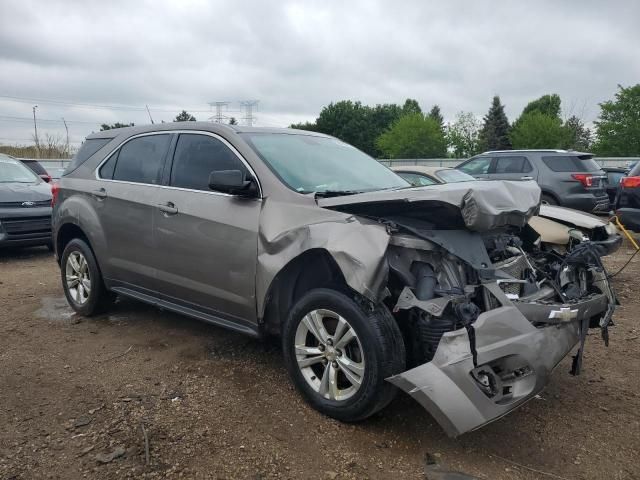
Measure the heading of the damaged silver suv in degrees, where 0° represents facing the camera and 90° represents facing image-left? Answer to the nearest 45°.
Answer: approximately 315°

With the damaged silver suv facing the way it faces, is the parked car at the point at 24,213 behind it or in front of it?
behind

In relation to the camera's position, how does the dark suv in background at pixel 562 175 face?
facing away from the viewer and to the left of the viewer

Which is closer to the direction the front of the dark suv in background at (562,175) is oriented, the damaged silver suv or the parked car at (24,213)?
the parked car

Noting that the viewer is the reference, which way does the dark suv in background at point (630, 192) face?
facing away from the viewer and to the right of the viewer

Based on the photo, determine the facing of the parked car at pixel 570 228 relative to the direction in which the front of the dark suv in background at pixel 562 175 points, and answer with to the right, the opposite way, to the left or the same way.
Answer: the opposite way

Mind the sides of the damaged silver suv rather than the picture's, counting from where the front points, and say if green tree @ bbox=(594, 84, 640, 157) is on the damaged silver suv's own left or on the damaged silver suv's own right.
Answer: on the damaged silver suv's own left

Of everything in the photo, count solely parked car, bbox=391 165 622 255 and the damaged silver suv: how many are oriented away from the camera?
0

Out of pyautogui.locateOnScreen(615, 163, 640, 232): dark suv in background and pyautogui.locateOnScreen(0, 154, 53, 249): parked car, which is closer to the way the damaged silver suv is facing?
the dark suv in background

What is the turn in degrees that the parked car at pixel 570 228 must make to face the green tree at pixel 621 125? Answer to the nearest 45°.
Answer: approximately 135° to its left

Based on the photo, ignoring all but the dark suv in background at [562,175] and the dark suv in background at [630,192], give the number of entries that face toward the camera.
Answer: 0

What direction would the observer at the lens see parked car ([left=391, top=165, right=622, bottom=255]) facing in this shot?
facing the viewer and to the right of the viewer

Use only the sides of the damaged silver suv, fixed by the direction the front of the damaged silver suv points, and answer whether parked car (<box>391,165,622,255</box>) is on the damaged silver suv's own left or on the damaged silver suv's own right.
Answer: on the damaged silver suv's own left
